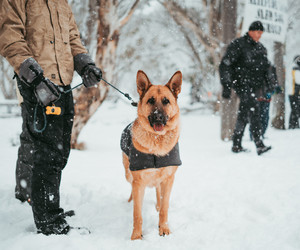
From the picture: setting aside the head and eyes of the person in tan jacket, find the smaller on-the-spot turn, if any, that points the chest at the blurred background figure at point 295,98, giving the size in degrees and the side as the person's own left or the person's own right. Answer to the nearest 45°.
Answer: approximately 90° to the person's own left

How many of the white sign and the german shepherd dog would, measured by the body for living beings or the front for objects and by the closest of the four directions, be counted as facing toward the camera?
2

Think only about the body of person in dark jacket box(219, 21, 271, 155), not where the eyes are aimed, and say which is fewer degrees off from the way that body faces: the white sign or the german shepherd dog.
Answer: the german shepherd dog

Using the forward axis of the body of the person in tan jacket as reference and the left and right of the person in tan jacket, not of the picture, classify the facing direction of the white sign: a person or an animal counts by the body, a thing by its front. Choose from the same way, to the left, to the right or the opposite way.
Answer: to the right

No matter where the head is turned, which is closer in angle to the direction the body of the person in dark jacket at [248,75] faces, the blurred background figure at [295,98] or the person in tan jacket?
the person in tan jacket

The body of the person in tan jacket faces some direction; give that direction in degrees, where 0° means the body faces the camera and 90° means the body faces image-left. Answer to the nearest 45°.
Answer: approximately 315°

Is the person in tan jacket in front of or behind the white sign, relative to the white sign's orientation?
in front

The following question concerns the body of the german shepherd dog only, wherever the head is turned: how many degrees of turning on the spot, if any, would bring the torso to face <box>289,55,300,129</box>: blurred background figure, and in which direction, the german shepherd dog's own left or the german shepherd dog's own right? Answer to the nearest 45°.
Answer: approximately 135° to the german shepherd dog's own left

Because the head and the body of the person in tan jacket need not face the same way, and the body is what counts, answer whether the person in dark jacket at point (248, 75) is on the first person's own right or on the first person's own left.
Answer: on the first person's own left
